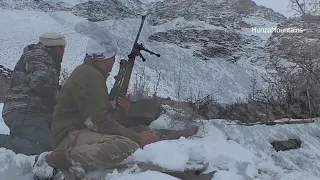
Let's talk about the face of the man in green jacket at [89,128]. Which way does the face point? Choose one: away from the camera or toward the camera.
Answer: away from the camera

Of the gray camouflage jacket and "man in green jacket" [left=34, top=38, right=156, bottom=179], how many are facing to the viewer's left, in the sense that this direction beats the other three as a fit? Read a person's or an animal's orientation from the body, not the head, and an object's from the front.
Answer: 0

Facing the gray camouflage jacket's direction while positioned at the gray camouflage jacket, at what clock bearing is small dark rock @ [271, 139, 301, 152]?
The small dark rock is roughly at 2 o'clock from the gray camouflage jacket.

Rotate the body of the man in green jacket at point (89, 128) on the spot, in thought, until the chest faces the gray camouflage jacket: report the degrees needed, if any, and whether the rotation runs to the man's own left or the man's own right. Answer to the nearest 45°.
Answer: approximately 90° to the man's own left

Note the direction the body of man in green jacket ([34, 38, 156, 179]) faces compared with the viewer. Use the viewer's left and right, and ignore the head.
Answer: facing away from the viewer and to the right of the viewer

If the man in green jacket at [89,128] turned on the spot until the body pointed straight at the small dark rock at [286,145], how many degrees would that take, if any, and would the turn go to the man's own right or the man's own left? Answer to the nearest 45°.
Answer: approximately 45° to the man's own right

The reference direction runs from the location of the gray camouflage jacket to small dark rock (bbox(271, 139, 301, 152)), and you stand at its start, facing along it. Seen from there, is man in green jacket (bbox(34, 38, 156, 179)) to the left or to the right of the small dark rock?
right

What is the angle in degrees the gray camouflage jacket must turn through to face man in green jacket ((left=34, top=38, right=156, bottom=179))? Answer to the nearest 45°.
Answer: approximately 90° to its right

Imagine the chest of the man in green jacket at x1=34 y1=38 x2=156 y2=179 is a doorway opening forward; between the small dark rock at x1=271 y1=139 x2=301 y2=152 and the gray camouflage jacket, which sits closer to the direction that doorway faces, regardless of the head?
the small dark rock

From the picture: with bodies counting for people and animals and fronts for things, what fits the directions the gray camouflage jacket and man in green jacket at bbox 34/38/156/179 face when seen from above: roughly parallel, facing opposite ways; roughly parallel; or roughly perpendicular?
roughly parallel

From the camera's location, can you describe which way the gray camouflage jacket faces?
facing away from the viewer and to the right of the viewer
